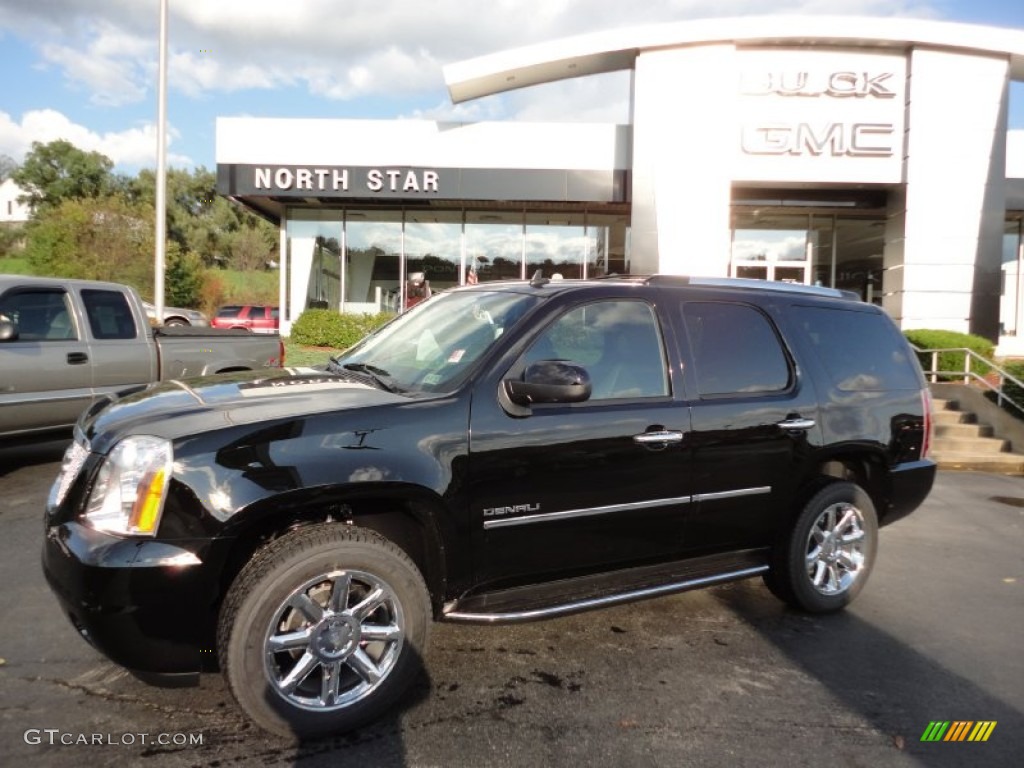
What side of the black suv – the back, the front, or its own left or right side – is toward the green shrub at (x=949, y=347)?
back

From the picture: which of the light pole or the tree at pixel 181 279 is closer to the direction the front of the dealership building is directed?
the light pole

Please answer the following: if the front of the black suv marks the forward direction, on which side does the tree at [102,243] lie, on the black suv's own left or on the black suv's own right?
on the black suv's own right

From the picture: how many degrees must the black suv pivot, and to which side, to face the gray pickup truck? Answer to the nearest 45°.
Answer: approximately 90° to its right

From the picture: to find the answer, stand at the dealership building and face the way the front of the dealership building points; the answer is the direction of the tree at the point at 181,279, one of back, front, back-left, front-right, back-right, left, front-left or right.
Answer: back-right

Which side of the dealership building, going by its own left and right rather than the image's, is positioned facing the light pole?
right

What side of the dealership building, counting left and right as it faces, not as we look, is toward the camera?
front

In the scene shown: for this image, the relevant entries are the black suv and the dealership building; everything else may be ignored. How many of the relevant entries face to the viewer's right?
0

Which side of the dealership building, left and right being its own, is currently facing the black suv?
front

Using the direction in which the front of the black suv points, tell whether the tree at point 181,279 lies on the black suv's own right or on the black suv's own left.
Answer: on the black suv's own right

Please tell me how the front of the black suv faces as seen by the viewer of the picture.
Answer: facing the viewer and to the left of the viewer
